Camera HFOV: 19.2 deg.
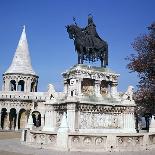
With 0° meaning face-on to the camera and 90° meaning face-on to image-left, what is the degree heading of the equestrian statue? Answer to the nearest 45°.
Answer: approximately 45°
